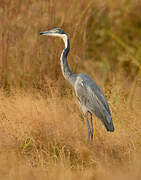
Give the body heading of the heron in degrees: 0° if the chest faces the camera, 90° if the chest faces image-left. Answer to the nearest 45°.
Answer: approximately 90°
